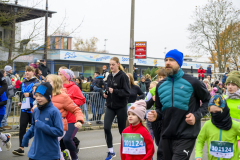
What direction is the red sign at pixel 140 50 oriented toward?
toward the camera

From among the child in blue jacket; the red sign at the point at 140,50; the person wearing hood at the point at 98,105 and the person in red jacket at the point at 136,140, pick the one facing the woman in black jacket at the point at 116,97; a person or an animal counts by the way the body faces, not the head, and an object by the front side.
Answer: the red sign

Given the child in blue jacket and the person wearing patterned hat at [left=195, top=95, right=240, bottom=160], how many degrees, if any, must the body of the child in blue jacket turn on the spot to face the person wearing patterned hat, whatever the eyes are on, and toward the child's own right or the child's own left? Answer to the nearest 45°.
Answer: approximately 135° to the child's own left

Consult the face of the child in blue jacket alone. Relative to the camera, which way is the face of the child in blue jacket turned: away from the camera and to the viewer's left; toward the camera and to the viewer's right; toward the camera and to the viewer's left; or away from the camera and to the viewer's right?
toward the camera and to the viewer's left

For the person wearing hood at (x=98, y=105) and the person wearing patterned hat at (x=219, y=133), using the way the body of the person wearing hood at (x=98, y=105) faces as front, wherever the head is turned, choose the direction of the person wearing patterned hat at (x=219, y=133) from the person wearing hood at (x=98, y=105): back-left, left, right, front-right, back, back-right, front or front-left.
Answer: left

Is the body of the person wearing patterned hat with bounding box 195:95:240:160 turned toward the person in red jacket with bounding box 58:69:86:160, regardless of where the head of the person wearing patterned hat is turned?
no

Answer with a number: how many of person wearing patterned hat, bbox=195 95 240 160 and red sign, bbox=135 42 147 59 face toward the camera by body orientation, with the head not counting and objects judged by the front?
2

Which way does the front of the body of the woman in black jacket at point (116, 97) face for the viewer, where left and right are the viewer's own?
facing the viewer and to the left of the viewer

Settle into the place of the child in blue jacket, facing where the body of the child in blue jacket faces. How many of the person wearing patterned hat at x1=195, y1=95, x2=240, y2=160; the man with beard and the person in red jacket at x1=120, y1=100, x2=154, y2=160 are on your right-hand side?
0

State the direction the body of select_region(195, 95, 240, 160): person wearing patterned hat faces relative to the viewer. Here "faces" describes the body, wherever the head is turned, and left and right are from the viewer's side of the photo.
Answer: facing the viewer

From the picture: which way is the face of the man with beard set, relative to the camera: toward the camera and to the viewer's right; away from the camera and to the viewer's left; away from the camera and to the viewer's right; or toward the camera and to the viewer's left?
toward the camera and to the viewer's left

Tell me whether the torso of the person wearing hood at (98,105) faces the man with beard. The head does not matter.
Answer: no

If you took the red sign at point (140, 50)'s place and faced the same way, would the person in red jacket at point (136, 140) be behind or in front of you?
in front

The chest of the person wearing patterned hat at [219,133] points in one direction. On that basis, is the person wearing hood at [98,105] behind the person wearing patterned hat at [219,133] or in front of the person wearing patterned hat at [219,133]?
behind

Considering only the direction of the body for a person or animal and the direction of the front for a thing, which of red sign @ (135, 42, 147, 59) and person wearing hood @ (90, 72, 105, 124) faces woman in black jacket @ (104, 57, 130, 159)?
the red sign
